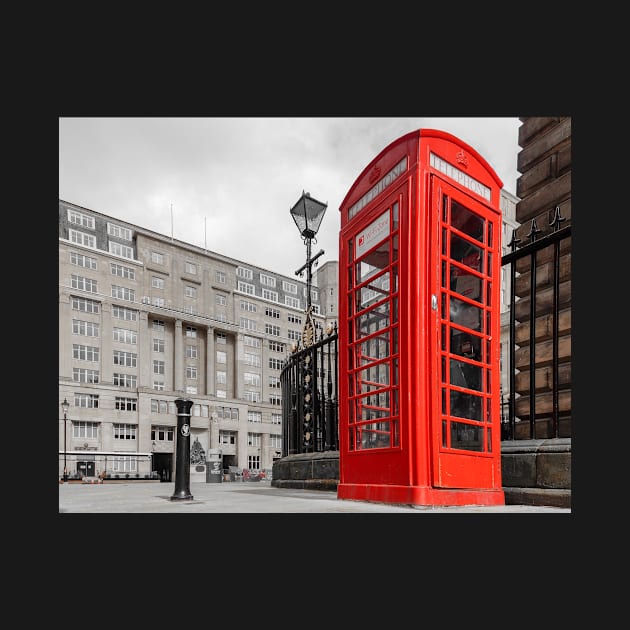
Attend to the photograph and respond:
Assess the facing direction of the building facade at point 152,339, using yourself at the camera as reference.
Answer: facing the viewer and to the right of the viewer

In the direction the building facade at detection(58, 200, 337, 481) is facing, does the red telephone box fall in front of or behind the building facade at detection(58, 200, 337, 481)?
in front

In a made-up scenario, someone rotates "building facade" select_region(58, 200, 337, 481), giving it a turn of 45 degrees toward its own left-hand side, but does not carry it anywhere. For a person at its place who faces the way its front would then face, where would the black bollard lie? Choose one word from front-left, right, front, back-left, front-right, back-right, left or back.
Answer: right

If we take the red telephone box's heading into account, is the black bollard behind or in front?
behind

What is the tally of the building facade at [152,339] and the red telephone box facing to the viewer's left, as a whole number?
0

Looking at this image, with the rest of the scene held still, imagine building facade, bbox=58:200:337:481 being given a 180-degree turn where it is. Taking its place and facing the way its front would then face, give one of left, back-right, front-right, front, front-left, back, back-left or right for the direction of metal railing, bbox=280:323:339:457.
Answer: back-left
